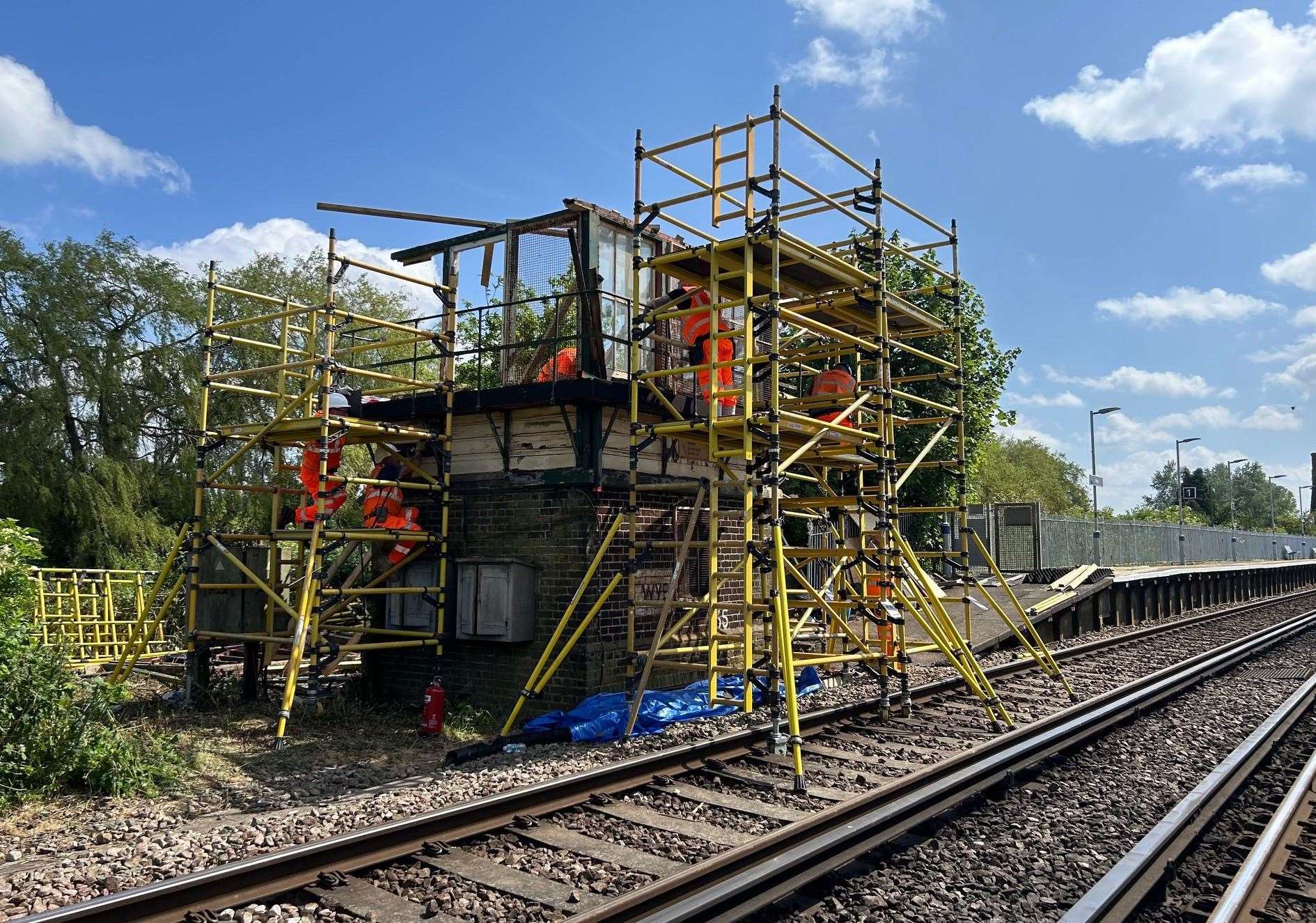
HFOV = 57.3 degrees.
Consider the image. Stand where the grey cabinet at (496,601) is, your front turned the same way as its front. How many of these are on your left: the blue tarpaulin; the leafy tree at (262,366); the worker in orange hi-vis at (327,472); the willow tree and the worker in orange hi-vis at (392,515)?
1

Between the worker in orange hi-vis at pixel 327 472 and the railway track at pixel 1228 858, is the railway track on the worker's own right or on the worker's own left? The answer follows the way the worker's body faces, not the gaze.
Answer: on the worker's own right

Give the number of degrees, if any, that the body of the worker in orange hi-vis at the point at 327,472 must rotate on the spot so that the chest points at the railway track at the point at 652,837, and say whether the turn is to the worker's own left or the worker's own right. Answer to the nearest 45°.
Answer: approximately 90° to the worker's own right

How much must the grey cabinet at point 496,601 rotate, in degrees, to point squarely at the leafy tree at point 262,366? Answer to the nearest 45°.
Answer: approximately 135° to its right

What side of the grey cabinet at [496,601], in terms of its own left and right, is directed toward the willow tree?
right

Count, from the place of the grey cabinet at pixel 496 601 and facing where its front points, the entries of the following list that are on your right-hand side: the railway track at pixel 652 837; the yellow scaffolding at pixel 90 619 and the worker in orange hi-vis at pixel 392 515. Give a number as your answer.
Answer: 2

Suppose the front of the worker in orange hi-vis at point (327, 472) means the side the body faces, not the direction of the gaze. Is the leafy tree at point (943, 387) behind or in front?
in front

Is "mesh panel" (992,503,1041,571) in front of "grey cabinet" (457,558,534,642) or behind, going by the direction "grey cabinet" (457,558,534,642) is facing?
behind

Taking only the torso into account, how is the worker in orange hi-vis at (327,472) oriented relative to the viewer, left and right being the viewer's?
facing to the right of the viewer

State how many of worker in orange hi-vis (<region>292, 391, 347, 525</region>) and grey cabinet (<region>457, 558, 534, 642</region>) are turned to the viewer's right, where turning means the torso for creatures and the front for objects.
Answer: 1

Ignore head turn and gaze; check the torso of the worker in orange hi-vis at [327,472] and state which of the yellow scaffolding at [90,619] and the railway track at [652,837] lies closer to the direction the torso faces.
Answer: the railway track

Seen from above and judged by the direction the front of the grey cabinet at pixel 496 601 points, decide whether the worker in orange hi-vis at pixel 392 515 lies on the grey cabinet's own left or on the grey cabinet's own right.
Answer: on the grey cabinet's own right

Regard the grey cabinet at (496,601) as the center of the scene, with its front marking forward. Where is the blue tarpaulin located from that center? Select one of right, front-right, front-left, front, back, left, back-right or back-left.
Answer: left

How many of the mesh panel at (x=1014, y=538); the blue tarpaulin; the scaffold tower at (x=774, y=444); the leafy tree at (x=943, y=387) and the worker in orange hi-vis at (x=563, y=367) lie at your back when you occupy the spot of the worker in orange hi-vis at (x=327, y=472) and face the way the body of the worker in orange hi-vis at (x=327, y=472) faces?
0
